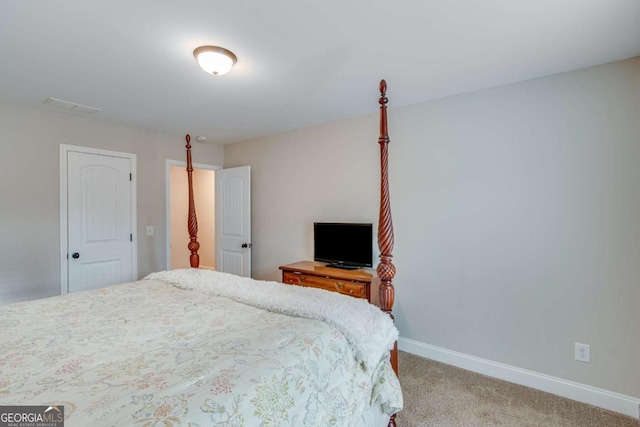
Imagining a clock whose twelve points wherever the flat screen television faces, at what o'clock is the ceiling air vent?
The ceiling air vent is roughly at 1 o'clock from the flat screen television.

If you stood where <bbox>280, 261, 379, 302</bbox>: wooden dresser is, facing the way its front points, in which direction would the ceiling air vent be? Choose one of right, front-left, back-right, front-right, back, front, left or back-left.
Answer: front-right

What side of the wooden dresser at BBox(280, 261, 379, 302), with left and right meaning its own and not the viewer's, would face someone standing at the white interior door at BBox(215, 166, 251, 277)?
right

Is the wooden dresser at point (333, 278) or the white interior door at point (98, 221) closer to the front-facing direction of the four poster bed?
the wooden dresser

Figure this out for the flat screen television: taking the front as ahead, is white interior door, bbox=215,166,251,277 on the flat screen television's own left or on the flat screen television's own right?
on the flat screen television's own right

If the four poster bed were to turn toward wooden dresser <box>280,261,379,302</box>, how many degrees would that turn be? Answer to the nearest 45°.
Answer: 0° — it already faces it

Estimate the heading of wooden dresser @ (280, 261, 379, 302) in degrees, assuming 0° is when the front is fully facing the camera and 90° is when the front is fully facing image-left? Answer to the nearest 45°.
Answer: approximately 45°

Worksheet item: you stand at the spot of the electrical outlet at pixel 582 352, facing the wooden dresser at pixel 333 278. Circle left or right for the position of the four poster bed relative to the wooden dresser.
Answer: left

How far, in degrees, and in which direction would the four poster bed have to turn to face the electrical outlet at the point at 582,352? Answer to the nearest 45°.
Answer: approximately 45° to its right

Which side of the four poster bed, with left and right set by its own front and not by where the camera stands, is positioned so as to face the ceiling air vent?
left

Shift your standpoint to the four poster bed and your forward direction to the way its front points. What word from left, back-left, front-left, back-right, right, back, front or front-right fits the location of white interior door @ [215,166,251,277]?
front-left

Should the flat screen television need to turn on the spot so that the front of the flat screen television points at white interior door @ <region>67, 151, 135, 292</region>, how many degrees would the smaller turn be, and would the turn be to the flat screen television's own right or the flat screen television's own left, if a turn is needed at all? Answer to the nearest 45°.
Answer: approximately 45° to the flat screen television's own right
